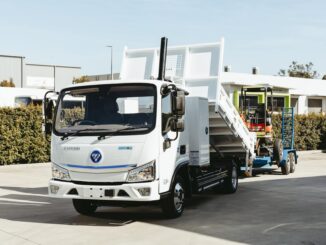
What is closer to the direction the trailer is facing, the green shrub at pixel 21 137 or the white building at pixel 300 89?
the green shrub

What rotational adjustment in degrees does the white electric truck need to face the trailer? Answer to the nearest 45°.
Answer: approximately 180°

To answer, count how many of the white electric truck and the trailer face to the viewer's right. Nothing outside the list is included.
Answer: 0

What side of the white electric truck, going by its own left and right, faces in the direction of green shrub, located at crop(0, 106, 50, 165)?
right

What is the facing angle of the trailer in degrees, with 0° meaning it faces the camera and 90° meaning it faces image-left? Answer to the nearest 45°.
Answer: approximately 45°

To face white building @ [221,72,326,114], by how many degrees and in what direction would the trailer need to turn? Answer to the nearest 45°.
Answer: approximately 135° to its right

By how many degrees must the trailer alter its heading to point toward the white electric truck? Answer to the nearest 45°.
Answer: approximately 45° to its left

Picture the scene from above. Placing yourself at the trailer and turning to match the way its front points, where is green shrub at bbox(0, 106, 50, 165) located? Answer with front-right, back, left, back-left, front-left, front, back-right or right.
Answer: front-right

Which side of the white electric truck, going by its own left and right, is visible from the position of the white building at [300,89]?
back
